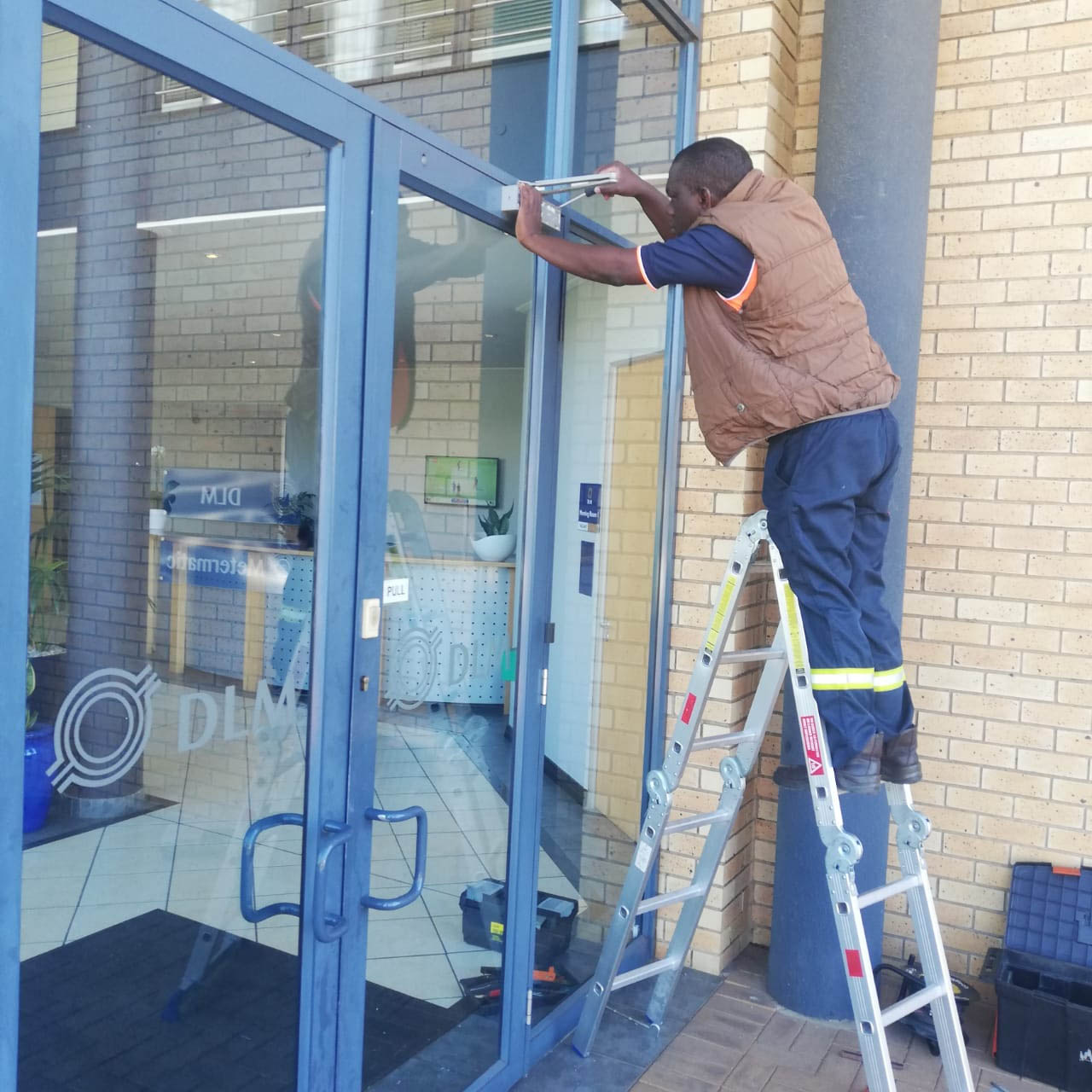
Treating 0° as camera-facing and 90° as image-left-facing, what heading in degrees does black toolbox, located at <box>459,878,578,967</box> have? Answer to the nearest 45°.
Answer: approximately 45°
